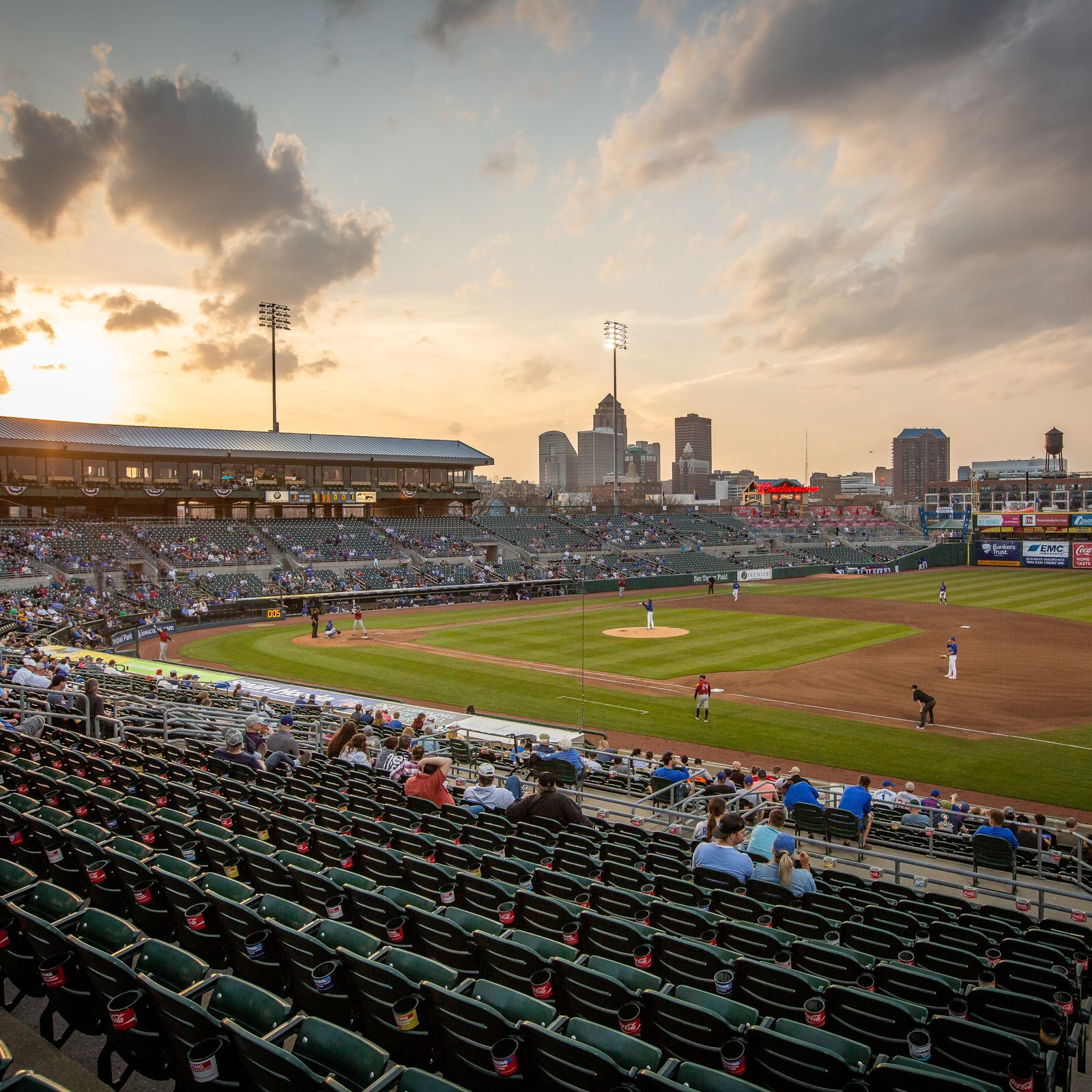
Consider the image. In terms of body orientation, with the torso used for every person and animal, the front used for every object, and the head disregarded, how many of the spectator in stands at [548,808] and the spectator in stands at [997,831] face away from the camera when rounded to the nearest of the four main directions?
2

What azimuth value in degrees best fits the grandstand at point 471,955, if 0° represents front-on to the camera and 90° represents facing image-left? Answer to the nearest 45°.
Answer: approximately 225°

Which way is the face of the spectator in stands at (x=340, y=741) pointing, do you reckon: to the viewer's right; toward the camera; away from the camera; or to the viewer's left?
away from the camera

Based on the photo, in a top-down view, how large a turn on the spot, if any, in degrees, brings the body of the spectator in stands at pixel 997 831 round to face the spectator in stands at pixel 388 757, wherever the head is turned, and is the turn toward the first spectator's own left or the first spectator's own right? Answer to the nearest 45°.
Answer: approximately 90° to the first spectator's own left

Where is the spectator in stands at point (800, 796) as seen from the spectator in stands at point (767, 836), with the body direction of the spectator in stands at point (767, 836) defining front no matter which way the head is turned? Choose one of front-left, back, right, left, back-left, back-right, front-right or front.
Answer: front-left

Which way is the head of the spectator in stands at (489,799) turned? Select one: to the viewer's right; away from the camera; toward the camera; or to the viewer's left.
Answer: away from the camera

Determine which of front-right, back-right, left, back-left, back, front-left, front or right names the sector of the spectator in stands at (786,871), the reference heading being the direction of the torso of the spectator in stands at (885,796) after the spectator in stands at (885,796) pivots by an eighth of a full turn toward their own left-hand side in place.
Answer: back-left

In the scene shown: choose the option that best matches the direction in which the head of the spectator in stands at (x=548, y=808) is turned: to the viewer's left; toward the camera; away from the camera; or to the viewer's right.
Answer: away from the camera

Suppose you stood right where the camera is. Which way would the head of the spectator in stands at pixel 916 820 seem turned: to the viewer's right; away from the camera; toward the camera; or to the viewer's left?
away from the camera

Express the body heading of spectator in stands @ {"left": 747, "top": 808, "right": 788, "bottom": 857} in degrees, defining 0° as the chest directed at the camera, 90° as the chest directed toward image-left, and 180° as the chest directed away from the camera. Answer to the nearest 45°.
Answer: approximately 225°

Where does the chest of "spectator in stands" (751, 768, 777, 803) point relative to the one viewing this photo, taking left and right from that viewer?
facing away from the viewer

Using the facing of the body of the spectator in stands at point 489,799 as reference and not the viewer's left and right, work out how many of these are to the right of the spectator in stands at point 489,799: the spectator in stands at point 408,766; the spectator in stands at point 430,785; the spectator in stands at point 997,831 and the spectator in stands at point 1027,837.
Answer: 2

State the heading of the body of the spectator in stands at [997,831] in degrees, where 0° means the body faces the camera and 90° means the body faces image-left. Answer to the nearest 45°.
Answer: approximately 180°

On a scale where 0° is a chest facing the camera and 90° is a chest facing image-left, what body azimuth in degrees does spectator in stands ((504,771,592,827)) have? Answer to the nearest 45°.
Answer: approximately 180°

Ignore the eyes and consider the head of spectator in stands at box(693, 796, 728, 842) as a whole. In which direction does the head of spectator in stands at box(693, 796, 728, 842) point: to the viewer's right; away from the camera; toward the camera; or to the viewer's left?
away from the camera
